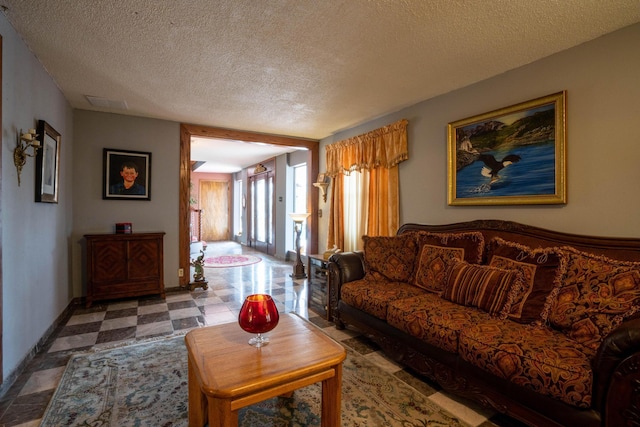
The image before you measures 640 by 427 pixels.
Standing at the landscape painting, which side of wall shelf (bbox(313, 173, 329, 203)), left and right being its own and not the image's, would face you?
left

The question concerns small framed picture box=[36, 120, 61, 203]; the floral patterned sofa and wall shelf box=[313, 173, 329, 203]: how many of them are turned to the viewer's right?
1

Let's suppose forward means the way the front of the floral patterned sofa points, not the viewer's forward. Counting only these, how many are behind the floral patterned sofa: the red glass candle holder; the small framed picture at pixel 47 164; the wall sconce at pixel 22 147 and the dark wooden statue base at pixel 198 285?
0

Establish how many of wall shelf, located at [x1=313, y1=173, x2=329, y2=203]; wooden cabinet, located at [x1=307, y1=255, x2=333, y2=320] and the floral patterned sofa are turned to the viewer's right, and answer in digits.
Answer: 0

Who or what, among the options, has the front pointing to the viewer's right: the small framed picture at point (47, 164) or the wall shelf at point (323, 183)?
the small framed picture

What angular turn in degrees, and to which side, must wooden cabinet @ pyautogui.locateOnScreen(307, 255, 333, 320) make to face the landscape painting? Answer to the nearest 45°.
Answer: approximately 90° to its left

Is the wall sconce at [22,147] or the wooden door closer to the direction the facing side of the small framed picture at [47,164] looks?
the wooden door

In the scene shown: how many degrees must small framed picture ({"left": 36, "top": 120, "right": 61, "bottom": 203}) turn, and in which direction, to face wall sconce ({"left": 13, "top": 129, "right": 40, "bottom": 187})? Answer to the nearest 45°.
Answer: approximately 90° to its right

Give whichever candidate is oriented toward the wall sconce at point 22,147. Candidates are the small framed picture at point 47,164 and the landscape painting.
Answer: the landscape painting

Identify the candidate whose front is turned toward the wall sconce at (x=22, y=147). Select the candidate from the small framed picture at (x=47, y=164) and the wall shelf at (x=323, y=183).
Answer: the wall shelf at (x=323, y=183)

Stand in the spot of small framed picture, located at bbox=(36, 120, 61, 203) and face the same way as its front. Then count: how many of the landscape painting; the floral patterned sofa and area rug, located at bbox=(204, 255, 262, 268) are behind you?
0

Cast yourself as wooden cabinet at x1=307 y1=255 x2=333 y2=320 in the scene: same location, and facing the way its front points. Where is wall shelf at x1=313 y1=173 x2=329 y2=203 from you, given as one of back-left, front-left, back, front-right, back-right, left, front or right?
back-right

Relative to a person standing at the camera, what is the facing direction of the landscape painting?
facing the viewer and to the left of the viewer

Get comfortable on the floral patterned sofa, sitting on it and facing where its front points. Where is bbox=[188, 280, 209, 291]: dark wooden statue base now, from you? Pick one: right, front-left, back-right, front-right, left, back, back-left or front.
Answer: front-right

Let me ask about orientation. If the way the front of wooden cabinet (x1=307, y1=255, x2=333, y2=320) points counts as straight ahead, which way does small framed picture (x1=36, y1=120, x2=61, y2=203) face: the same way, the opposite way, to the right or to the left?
the opposite way

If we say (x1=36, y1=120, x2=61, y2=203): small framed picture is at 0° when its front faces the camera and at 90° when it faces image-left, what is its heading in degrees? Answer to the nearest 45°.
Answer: approximately 270°

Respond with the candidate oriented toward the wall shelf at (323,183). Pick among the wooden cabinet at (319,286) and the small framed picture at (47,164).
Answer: the small framed picture

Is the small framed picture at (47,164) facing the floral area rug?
no

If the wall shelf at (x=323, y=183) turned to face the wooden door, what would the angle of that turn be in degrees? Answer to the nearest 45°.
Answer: approximately 90° to its right

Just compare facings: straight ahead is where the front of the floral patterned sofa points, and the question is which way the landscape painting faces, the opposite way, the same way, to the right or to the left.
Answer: the same way

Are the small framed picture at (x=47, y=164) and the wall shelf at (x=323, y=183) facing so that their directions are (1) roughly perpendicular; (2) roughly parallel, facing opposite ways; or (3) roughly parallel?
roughly parallel, facing opposite ways

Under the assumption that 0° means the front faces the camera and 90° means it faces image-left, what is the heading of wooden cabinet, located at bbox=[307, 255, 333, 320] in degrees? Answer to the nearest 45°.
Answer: approximately 45°
